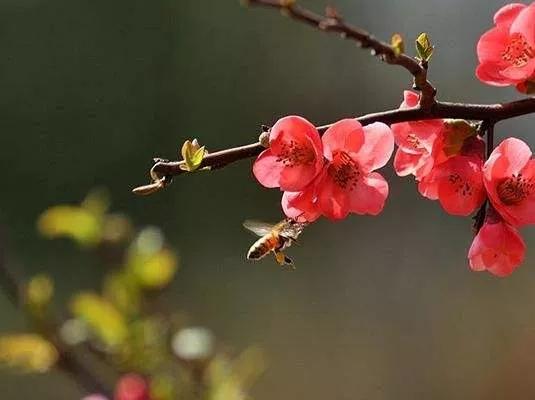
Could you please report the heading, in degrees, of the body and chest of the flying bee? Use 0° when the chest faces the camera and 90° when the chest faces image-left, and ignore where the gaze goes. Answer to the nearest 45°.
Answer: approximately 270°
